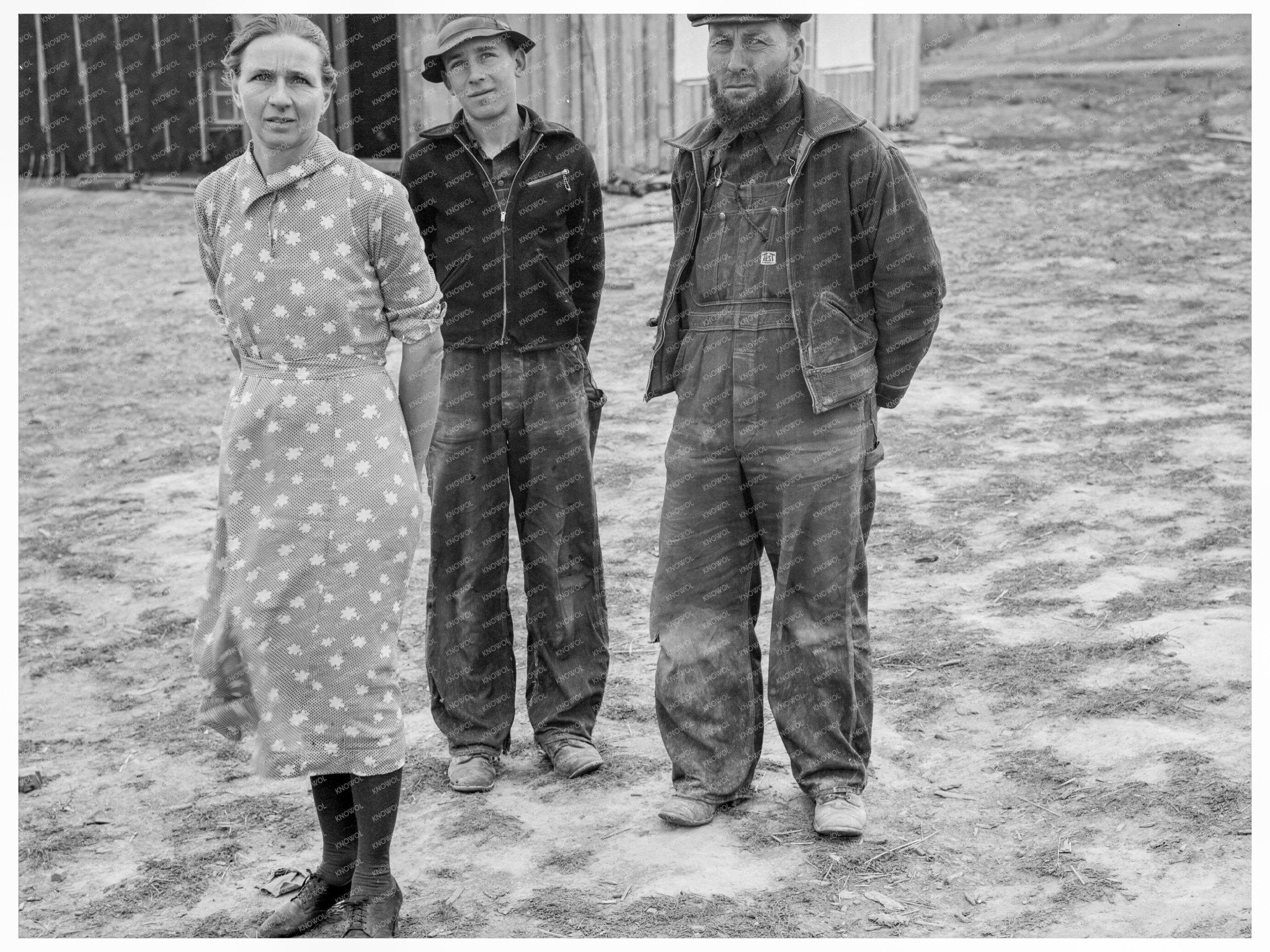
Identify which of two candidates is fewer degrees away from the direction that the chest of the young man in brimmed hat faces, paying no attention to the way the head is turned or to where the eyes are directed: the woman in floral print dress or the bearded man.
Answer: the woman in floral print dress

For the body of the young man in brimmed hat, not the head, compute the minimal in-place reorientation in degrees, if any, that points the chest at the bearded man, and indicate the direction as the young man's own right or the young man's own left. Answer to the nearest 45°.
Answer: approximately 45° to the young man's own left

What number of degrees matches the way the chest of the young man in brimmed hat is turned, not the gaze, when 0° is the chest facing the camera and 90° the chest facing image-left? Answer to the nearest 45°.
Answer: approximately 0°

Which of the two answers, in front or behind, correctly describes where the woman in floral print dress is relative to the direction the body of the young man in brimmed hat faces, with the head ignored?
in front
